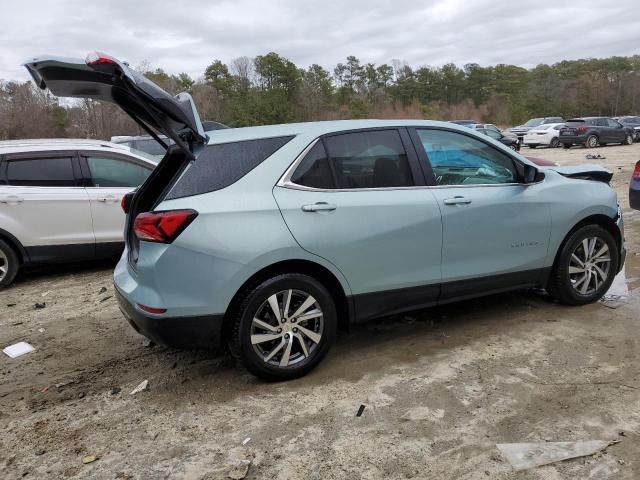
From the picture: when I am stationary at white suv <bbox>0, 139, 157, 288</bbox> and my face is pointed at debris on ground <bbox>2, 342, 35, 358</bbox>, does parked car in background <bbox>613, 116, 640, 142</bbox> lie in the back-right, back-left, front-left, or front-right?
back-left

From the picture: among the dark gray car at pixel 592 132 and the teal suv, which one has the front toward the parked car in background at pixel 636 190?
the teal suv

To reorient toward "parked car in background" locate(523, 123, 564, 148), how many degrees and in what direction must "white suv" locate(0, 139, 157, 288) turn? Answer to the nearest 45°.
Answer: approximately 45° to its left

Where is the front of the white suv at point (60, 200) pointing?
to the viewer's right

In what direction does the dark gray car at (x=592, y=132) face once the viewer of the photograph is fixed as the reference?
facing away from the viewer and to the right of the viewer

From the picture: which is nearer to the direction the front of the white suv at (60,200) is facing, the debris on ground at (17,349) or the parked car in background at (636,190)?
the parked car in background
